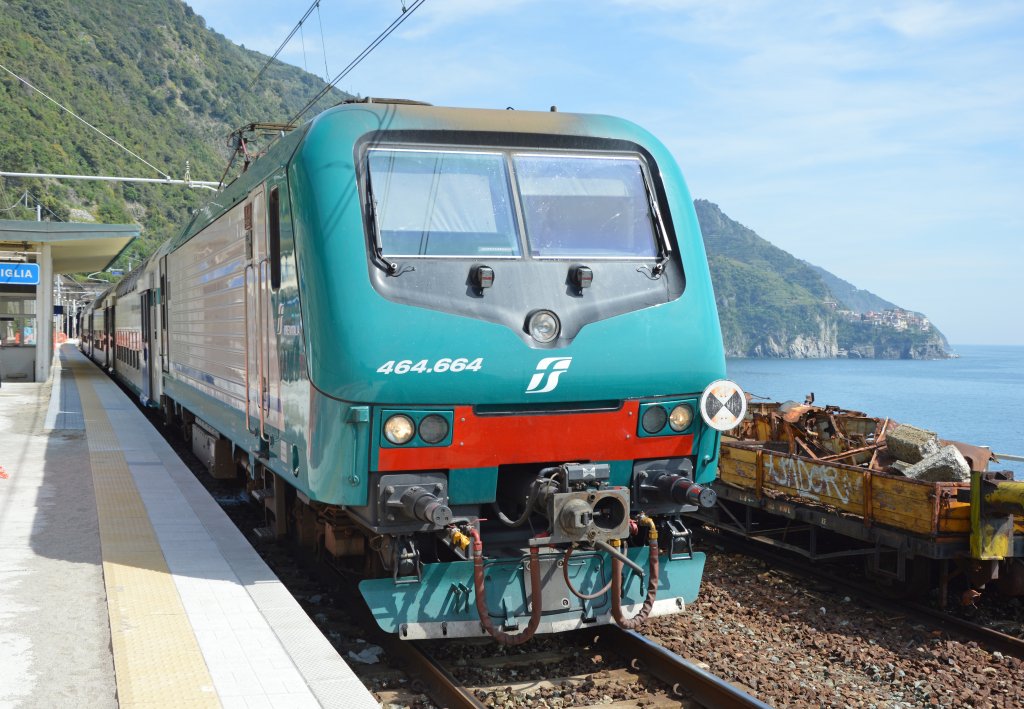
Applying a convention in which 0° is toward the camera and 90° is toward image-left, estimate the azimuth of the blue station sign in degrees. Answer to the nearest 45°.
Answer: approximately 0°

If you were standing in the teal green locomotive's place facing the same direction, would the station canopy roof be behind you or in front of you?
behind

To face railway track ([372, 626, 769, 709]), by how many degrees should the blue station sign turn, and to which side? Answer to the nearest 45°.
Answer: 0° — it already faces it

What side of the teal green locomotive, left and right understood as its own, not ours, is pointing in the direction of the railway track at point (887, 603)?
left

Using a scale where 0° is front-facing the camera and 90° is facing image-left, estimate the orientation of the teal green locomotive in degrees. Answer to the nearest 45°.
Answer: approximately 315°
